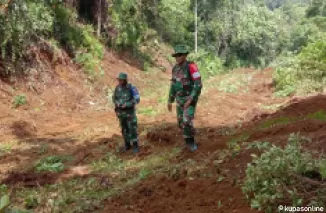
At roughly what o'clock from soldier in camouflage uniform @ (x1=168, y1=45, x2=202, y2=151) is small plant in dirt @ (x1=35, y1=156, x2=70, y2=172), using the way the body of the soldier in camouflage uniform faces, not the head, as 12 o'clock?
The small plant in dirt is roughly at 2 o'clock from the soldier in camouflage uniform.

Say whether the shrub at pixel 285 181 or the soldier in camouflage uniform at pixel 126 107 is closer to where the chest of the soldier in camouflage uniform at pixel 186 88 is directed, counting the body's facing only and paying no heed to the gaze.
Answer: the shrub

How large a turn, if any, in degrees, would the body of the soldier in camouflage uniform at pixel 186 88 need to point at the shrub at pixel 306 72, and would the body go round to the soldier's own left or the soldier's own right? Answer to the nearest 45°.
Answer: approximately 180°

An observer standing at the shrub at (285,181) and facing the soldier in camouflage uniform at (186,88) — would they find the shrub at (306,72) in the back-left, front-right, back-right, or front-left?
front-right

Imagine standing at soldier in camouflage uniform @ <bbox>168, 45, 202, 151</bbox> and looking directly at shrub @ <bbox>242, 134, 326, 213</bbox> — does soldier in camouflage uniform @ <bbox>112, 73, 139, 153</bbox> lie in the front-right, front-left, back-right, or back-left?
back-right

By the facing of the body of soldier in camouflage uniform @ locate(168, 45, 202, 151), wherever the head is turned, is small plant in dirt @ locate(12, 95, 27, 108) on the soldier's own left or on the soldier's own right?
on the soldier's own right

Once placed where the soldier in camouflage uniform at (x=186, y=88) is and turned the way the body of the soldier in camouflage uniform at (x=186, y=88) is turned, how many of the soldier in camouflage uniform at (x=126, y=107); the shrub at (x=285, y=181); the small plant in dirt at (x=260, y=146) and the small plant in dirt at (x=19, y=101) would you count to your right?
2

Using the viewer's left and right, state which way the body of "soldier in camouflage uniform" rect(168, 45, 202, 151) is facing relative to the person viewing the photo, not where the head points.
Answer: facing the viewer and to the left of the viewer

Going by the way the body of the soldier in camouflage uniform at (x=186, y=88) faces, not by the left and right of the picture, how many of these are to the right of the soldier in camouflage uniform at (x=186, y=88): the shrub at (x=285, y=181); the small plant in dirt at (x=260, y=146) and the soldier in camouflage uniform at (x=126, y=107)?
1

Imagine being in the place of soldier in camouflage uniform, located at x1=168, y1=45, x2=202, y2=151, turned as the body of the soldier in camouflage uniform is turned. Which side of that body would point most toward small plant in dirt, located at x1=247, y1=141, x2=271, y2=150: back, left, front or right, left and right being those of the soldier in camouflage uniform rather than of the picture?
left

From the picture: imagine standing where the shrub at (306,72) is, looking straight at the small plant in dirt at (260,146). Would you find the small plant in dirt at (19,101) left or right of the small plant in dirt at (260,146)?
right

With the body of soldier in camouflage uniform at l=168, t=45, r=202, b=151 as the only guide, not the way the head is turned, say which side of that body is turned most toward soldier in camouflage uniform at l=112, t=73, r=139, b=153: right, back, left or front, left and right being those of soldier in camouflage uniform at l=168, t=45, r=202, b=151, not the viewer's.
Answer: right

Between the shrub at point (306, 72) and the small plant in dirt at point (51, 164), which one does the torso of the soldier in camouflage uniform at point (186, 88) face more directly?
the small plant in dirt

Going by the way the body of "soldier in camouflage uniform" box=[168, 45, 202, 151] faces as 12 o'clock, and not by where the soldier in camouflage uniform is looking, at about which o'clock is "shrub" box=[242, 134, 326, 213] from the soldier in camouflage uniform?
The shrub is roughly at 10 o'clock from the soldier in camouflage uniform.
